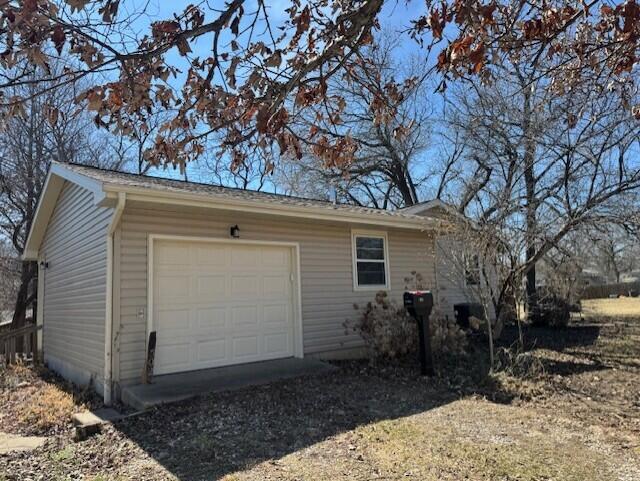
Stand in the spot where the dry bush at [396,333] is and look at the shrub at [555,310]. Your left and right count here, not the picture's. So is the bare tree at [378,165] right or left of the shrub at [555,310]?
left

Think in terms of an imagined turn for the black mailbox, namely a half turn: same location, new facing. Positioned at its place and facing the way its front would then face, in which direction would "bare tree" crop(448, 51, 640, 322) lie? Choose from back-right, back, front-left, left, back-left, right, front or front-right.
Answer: front

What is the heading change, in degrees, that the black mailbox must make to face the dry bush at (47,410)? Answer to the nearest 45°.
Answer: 0° — it already faces it

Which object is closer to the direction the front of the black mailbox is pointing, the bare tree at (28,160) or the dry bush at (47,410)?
the dry bush

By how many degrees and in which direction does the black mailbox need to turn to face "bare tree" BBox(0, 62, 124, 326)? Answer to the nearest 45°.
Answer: approximately 90° to its right

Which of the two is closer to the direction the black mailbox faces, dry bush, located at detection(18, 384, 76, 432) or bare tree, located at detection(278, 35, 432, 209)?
the dry bush

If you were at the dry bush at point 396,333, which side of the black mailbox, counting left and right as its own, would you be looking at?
back

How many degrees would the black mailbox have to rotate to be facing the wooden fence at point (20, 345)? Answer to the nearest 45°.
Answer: approximately 45° to its right

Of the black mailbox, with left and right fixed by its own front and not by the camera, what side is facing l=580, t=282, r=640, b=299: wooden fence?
back

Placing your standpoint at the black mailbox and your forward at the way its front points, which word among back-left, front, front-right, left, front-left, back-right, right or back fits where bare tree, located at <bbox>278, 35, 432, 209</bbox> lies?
back-right

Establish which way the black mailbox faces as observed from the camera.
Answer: facing the viewer and to the left of the viewer
